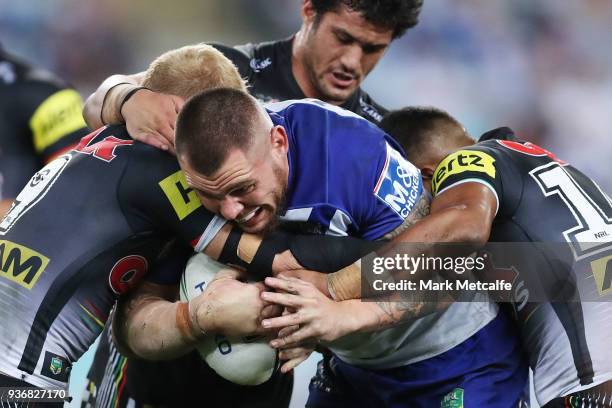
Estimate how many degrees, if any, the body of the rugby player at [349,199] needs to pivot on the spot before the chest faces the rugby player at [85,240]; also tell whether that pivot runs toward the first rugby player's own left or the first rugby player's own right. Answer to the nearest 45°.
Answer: approximately 45° to the first rugby player's own right

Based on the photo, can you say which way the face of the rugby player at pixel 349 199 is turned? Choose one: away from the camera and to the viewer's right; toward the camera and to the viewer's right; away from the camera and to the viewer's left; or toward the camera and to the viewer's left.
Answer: toward the camera and to the viewer's left

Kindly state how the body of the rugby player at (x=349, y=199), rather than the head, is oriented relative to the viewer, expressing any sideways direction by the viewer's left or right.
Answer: facing the viewer and to the left of the viewer

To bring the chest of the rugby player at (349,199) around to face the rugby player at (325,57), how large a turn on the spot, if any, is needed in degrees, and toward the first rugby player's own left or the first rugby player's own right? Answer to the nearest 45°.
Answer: approximately 135° to the first rugby player's own right
